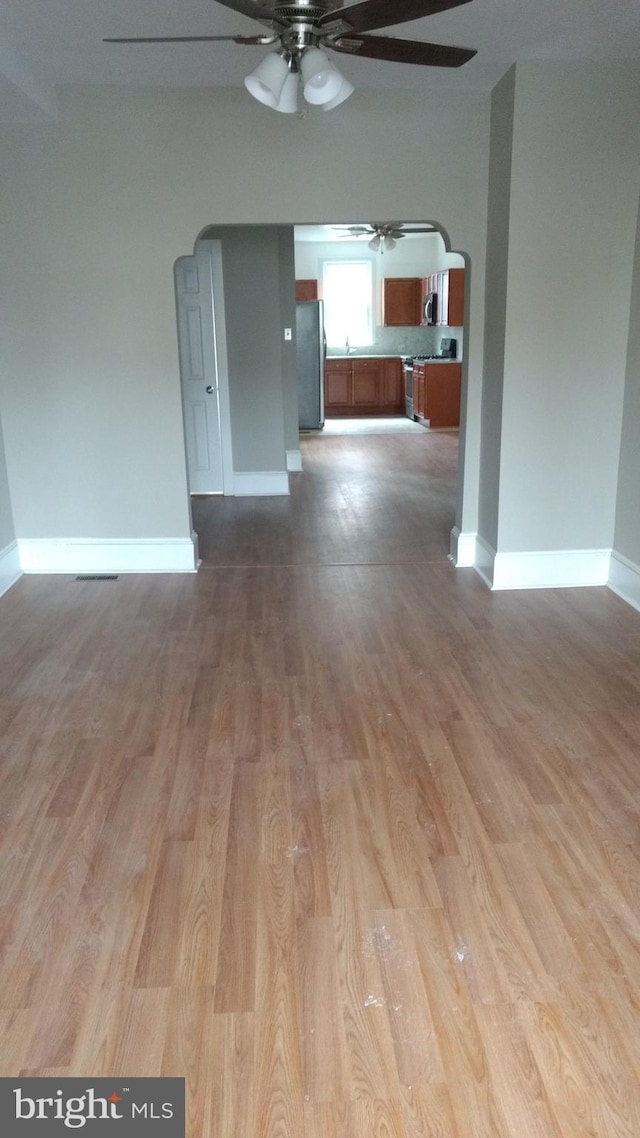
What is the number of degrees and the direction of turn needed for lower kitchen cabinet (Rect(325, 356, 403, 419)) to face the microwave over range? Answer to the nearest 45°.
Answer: approximately 45° to its left

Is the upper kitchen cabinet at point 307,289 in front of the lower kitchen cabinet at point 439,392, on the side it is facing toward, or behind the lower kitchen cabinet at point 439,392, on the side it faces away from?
in front

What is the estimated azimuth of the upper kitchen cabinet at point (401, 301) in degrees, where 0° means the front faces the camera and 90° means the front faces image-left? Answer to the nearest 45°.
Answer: approximately 0°

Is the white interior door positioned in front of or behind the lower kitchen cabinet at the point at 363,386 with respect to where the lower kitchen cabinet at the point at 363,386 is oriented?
in front

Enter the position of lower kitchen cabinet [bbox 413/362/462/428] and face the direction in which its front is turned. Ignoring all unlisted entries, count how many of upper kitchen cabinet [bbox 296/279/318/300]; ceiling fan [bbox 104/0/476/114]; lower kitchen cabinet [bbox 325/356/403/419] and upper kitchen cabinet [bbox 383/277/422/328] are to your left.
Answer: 1

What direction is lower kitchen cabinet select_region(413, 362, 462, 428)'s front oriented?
to the viewer's left

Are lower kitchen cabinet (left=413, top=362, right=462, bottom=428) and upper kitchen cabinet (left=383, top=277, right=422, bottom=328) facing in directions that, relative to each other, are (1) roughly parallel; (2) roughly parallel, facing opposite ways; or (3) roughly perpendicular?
roughly perpendicular
